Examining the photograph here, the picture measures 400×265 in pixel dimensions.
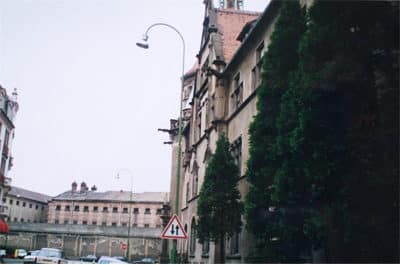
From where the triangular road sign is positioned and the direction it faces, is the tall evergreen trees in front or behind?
in front

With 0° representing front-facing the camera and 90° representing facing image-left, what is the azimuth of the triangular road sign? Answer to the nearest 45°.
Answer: approximately 0°
